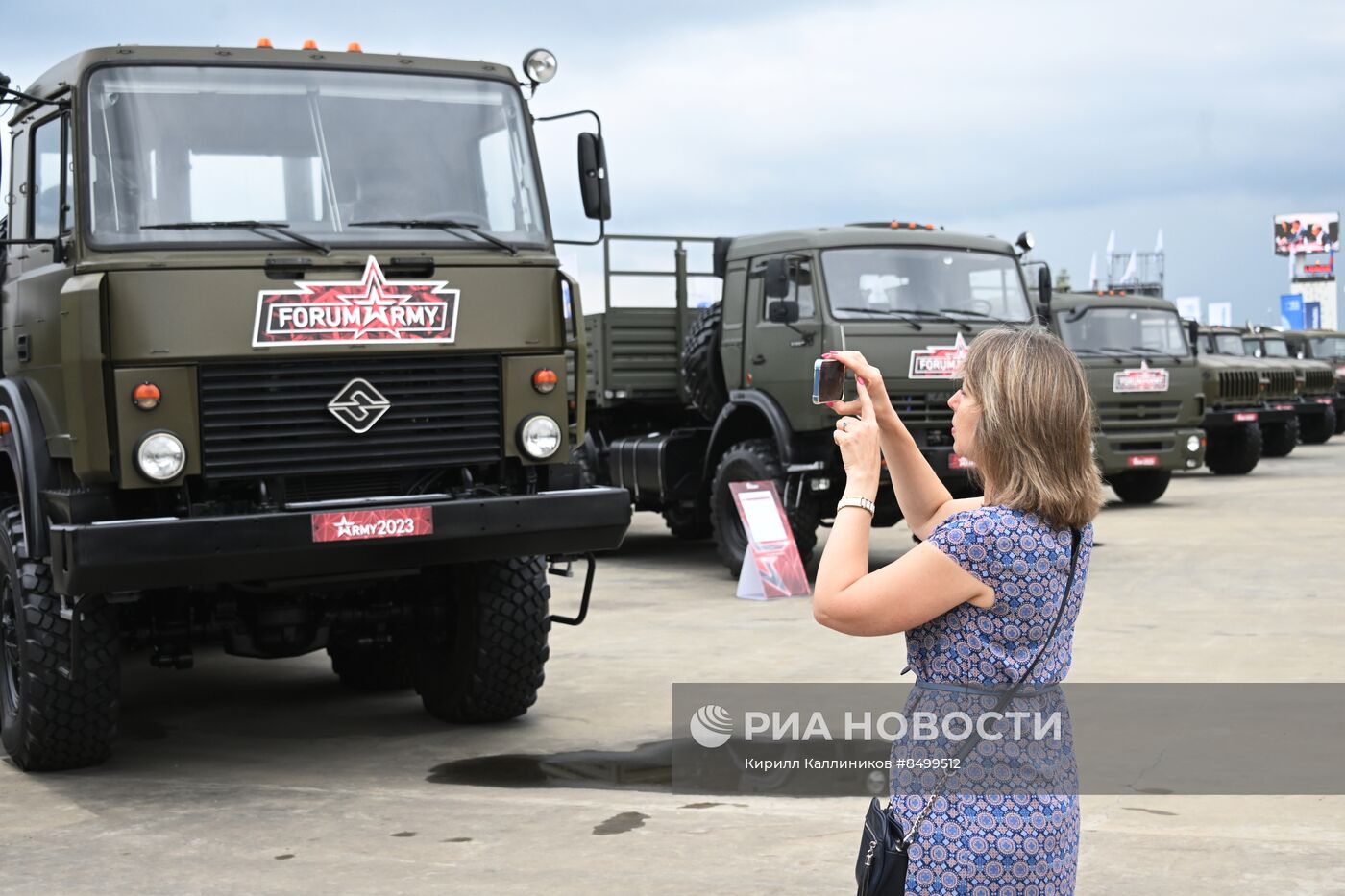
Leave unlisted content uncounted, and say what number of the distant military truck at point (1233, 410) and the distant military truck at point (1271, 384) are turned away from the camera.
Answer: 0

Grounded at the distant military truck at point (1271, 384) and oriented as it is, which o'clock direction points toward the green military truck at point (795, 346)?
The green military truck is roughly at 2 o'clock from the distant military truck.

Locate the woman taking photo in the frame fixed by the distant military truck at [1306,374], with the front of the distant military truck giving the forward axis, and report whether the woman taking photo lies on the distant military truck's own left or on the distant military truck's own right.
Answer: on the distant military truck's own right

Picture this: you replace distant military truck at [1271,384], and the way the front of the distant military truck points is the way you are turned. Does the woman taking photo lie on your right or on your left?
on your right

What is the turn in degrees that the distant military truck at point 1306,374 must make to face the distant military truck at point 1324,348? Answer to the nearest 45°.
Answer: approximately 135° to its left

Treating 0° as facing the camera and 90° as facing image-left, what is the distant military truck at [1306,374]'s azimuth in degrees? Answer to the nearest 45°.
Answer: approximately 315°

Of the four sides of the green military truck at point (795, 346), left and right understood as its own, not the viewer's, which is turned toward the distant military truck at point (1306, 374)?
left

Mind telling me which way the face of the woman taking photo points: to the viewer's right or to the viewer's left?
to the viewer's left

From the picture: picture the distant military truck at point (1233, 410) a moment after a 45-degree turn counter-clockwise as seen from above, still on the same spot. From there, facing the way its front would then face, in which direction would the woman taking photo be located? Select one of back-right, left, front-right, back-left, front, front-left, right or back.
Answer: right

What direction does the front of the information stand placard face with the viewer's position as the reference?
facing the viewer and to the right of the viewer

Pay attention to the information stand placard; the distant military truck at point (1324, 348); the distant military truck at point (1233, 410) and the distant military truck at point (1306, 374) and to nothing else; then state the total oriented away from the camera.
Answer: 0

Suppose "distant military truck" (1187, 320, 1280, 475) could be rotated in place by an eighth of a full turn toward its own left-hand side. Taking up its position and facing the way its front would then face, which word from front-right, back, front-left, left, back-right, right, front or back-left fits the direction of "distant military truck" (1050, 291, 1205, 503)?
right

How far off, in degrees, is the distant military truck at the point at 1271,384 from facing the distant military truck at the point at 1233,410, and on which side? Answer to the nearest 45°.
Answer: approximately 45° to its right

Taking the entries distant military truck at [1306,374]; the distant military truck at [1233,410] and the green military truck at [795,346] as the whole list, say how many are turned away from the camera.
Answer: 0

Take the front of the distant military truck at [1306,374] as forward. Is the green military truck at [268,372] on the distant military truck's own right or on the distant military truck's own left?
on the distant military truck's own right
